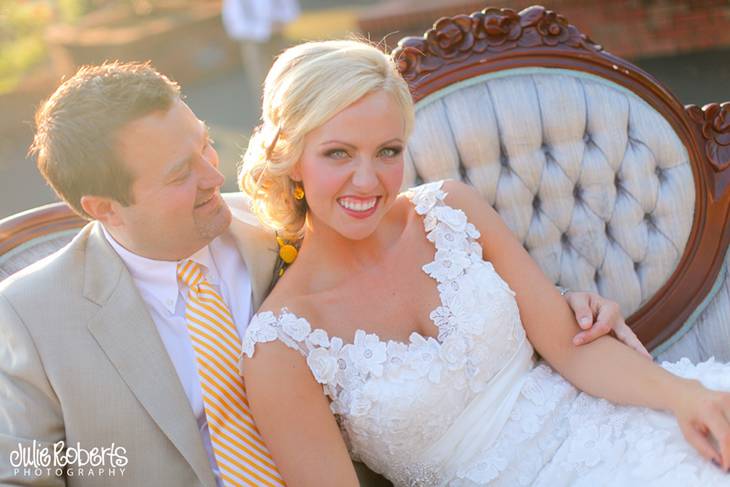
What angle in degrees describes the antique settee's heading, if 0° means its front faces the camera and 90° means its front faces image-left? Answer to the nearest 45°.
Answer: approximately 0°

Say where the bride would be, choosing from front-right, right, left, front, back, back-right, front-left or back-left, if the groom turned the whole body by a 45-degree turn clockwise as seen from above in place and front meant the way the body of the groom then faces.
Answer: left

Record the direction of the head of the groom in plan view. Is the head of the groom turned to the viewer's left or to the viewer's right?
to the viewer's right

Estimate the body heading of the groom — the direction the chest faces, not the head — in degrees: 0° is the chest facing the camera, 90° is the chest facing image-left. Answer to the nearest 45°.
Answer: approximately 315°
